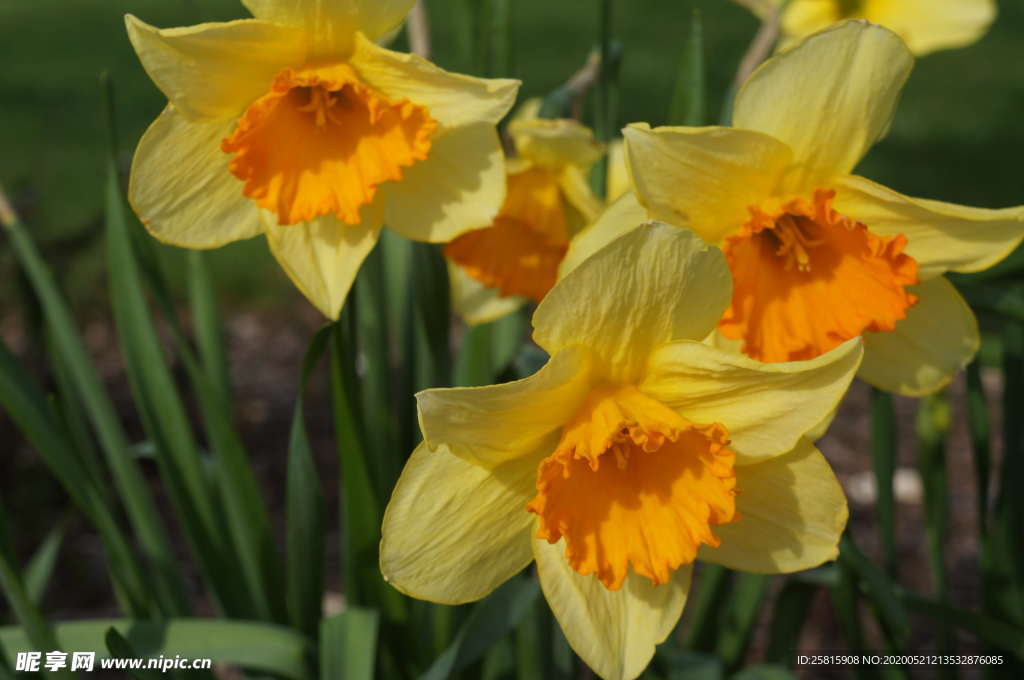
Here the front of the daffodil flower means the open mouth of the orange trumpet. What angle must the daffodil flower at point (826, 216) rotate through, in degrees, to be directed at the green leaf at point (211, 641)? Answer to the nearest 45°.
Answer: approximately 45° to its right

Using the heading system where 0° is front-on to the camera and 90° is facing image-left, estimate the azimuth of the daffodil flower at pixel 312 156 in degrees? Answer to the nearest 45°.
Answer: approximately 0°

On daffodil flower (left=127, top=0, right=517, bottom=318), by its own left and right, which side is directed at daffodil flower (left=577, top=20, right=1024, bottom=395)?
left

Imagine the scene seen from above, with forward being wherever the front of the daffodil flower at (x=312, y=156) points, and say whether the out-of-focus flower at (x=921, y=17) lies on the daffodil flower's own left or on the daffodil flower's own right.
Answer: on the daffodil flower's own left

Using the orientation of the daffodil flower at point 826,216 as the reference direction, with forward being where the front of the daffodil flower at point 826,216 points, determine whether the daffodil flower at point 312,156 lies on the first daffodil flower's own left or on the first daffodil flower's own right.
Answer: on the first daffodil flower's own right

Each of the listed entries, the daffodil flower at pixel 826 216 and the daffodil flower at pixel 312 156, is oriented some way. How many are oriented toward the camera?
2

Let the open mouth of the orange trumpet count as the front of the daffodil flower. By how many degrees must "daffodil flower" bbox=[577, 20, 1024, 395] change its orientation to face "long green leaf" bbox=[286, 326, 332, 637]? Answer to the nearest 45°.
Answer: approximately 45° to its right
